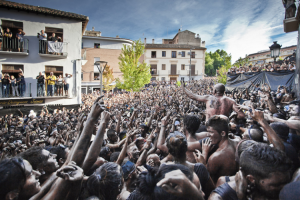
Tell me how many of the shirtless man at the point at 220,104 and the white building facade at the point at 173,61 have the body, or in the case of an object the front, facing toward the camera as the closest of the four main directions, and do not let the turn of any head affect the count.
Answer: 1

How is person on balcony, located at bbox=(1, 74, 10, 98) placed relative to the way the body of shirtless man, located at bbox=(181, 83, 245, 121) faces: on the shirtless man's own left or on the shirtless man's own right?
on the shirtless man's own left

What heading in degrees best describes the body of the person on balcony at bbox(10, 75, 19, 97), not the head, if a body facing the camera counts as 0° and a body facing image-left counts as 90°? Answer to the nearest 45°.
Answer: approximately 315°

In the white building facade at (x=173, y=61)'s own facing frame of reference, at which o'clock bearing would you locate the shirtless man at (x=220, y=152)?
The shirtless man is roughly at 12 o'clock from the white building facade.

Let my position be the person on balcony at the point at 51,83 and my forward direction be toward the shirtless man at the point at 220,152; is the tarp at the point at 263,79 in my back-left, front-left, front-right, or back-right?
front-left

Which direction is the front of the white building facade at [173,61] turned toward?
toward the camera

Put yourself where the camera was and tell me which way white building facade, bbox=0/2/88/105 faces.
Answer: facing the viewer and to the right of the viewer

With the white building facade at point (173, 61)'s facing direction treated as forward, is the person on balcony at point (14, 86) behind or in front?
in front
